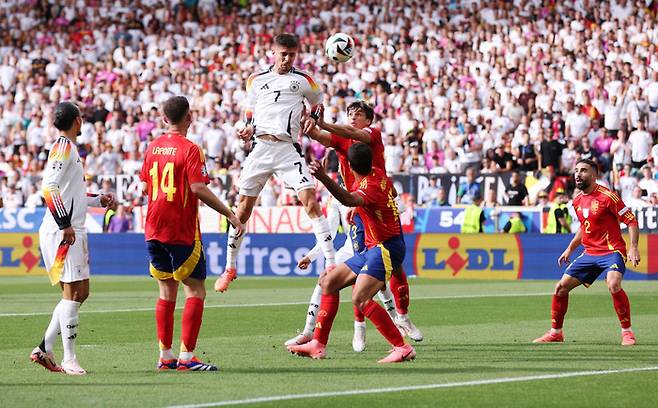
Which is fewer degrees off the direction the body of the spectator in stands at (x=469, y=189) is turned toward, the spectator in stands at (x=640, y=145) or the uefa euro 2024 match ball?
the uefa euro 2024 match ball

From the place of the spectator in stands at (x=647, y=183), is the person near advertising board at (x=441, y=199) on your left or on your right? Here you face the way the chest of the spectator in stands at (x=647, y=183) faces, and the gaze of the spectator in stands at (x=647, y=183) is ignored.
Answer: on your right

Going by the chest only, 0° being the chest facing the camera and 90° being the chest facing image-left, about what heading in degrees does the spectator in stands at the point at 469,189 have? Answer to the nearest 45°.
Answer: approximately 0°

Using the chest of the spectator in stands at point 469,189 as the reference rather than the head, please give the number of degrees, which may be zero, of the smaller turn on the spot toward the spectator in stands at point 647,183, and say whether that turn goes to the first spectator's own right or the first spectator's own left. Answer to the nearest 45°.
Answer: approximately 90° to the first spectator's own left

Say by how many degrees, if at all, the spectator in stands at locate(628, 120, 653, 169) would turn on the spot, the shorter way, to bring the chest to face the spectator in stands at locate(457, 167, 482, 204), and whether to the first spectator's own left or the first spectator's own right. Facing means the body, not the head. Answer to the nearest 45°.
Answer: approximately 90° to the first spectator's own right

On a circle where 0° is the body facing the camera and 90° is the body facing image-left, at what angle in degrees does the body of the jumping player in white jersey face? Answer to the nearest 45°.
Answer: approximately 0°
